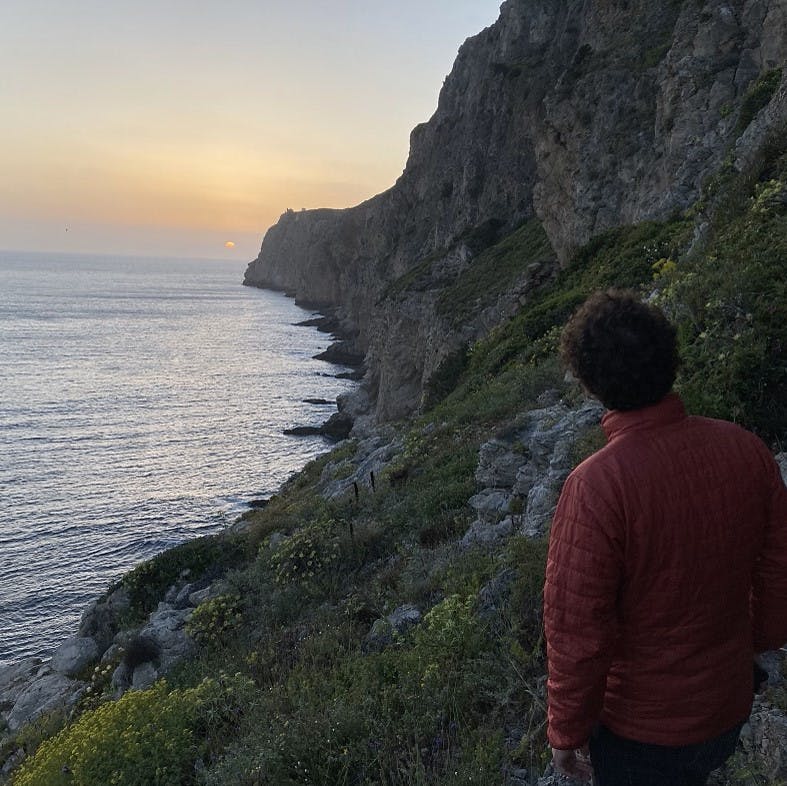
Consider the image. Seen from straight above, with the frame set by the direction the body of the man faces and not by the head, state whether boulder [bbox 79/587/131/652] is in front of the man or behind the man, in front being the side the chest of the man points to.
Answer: in front

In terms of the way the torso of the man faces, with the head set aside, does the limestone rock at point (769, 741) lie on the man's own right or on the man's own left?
on the man's own right

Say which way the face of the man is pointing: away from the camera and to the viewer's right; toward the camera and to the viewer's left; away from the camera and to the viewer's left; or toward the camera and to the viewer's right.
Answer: away from the camera and to the viewer's left

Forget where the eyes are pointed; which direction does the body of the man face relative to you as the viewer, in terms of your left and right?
facing away from the viewer and to the left of the viewer

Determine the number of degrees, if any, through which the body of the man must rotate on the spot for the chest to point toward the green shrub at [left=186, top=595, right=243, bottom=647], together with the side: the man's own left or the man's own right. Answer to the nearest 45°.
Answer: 0° — they already face it

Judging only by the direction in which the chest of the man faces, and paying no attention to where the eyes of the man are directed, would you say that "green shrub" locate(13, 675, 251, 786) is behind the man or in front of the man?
in front

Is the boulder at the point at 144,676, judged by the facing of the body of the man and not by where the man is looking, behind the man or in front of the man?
in front
